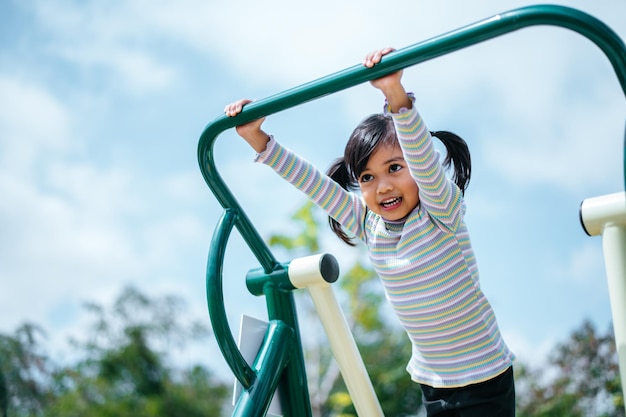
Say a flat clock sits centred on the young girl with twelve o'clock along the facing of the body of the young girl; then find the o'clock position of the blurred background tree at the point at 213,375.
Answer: The blurred background tree is roughly at 4 o'clock from the young girl.

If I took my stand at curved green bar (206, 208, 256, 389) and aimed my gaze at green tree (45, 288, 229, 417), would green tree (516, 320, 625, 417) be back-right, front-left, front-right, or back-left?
front-right

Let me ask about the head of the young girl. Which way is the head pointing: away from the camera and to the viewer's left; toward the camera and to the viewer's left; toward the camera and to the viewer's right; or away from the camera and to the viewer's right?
toward the camera and to the viewer's left

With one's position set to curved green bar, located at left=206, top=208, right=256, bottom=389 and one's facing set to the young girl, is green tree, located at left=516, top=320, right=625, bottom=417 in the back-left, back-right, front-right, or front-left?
front-left

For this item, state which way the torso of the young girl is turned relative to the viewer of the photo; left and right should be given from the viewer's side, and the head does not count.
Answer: facing the viewer and to the left of the viewer
